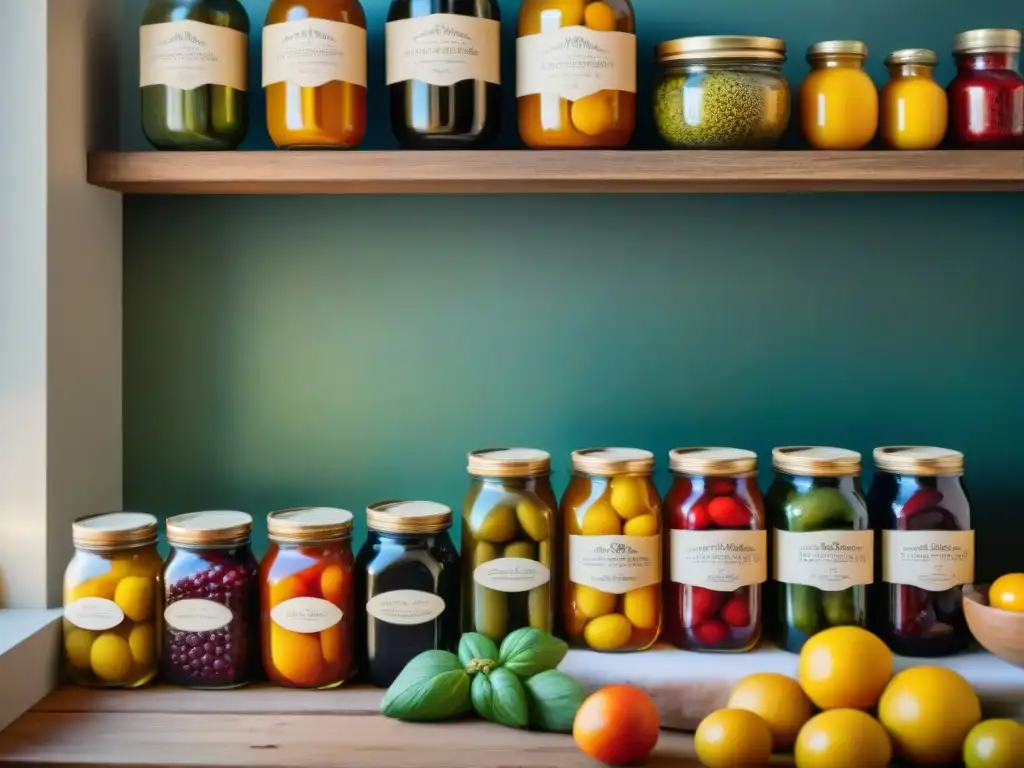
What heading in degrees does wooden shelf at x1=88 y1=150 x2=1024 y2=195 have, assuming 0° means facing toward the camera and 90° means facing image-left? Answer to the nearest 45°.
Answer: approximately 0°

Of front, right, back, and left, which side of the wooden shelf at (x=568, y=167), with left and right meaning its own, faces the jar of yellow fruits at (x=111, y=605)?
right
